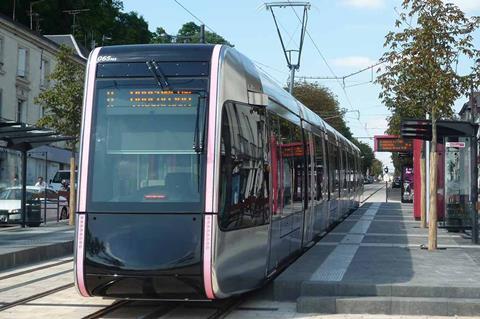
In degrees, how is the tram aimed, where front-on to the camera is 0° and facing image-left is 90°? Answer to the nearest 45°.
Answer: approximately 45°

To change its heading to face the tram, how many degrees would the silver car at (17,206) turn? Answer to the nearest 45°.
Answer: approximately 45° to its left

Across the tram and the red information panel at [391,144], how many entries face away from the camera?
0

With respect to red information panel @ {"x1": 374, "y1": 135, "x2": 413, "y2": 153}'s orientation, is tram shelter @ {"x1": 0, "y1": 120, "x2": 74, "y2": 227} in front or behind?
in front

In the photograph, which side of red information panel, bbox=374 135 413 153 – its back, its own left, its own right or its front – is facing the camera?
front

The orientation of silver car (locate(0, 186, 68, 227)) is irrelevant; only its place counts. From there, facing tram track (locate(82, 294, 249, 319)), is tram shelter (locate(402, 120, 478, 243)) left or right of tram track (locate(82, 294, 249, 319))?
left
